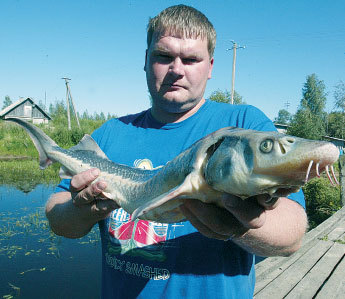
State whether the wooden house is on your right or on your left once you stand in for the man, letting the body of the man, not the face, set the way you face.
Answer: on your right

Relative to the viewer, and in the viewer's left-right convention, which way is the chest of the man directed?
facing the viewer and to the left of the viewer
